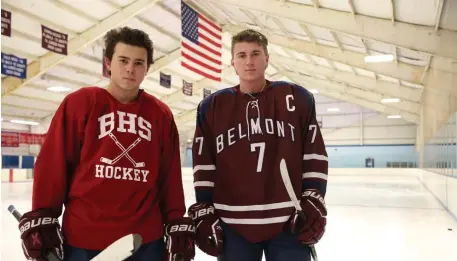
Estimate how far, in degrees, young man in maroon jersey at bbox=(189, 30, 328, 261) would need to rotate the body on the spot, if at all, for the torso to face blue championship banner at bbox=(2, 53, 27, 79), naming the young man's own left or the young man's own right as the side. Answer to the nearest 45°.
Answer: approximately 135° to the young man's own right

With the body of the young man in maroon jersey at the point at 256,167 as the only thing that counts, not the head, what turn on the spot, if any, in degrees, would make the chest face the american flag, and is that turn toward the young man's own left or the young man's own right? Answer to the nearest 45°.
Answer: approximately 180°

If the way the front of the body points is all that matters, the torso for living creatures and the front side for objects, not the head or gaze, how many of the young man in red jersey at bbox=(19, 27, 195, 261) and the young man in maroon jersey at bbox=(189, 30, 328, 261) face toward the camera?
2

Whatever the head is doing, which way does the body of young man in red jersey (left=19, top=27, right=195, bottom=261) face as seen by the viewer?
toward the camera

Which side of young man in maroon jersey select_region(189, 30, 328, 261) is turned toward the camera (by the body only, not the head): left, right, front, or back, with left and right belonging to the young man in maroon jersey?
front

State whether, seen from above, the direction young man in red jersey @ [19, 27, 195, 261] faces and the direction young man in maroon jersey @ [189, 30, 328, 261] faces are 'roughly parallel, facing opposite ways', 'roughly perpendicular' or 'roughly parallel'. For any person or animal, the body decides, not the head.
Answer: roughly parallel

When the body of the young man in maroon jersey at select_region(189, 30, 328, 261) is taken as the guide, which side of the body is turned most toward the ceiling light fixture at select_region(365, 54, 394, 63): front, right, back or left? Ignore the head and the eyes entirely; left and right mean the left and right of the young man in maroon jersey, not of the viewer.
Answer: back

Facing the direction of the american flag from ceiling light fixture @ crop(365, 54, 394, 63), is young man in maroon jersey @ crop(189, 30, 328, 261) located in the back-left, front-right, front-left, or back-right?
front-left
